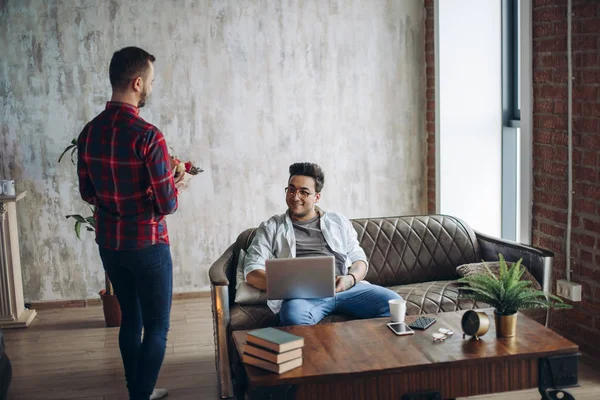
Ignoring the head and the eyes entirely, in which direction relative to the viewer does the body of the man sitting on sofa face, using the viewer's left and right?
facing the viewer

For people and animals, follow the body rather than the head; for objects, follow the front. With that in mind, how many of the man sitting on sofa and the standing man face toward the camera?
1

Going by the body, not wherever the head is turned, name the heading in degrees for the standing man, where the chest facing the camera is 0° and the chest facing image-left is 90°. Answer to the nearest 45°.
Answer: approximately 225°

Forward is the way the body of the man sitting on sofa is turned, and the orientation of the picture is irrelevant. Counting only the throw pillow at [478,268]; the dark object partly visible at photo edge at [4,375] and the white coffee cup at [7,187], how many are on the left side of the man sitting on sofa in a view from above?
1

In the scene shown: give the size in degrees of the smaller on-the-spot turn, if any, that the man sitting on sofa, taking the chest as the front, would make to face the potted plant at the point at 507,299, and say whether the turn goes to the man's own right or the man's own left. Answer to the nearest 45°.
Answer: approximately 45° to the man's own left

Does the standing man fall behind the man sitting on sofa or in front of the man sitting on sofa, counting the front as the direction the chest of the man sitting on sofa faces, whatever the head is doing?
in front

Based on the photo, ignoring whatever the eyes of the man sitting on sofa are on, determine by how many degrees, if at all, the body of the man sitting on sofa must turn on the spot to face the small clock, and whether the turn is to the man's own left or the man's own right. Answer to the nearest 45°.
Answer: approximately 45° to the man's own left

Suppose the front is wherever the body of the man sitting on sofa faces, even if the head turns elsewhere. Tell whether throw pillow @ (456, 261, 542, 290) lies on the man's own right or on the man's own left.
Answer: on the man's own left

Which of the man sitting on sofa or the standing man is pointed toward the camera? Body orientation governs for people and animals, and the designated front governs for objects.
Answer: the man sitting on sofa

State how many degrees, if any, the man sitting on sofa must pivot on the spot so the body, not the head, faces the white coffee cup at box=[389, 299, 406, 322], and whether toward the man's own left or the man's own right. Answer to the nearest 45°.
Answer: approximately 45° to the man's own left

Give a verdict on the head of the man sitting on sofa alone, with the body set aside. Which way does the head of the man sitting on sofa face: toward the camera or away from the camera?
toward the camera

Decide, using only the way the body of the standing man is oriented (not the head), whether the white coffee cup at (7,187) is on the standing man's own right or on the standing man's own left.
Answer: on the standing man's own left

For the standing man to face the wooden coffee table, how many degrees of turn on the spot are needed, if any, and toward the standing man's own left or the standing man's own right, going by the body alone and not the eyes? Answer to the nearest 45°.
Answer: approximately 90° to the standing man's own right
